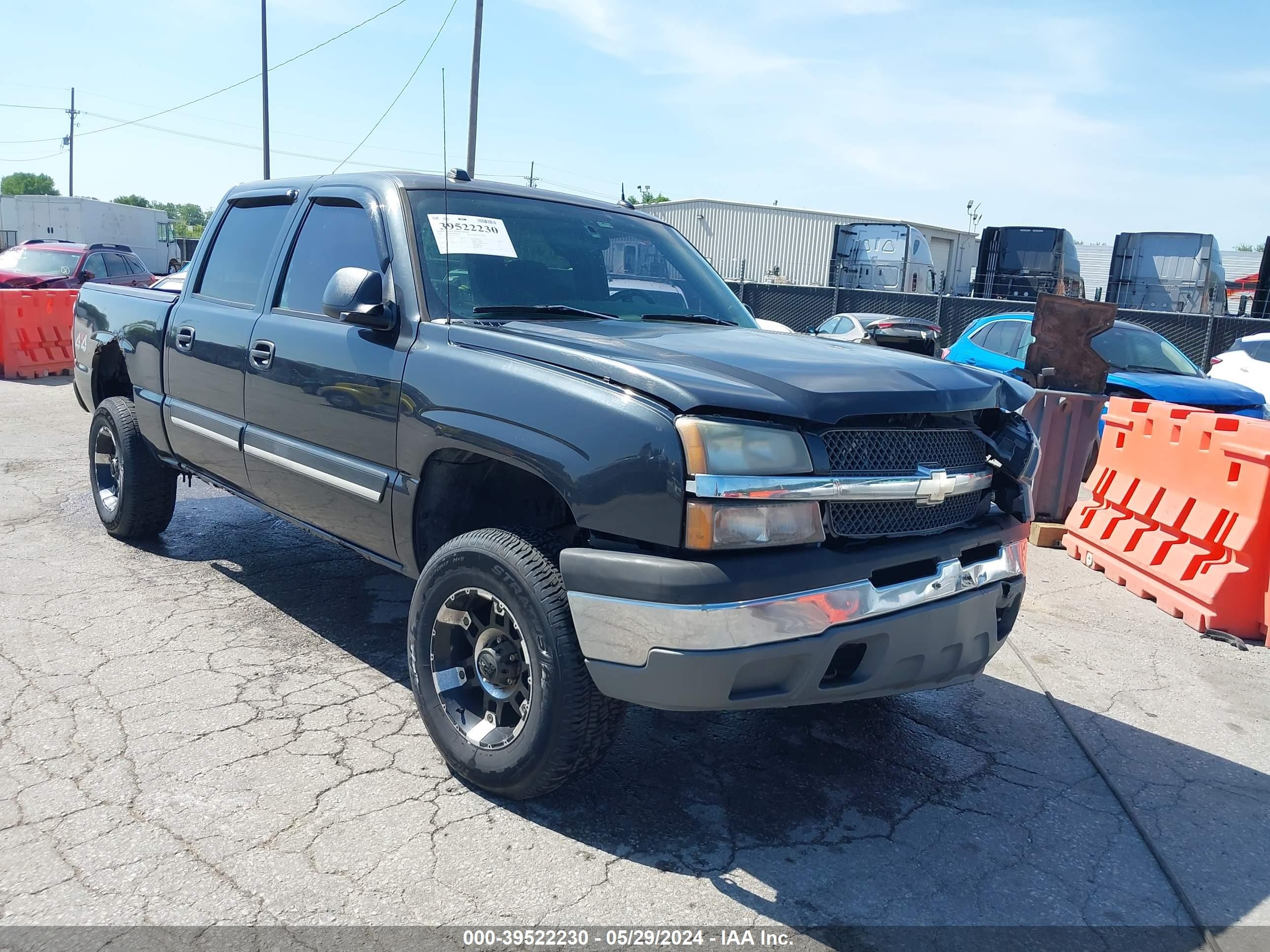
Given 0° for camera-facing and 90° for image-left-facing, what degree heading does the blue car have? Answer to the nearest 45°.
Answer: approximately 315°

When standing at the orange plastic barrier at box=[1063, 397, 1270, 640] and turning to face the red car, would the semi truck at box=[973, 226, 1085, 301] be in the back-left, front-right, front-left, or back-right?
front-right

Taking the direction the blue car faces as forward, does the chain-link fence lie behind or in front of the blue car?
behind

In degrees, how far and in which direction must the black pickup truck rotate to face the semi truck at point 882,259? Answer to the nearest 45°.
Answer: approximately 135° to its left

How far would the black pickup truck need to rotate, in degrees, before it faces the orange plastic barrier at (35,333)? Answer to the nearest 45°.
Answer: approximately 180°

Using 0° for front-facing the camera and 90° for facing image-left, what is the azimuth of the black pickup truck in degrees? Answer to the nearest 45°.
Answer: approximately 315°

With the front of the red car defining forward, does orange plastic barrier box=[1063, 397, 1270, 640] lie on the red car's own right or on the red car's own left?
on the red car's own left

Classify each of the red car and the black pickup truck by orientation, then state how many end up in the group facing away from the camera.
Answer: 0

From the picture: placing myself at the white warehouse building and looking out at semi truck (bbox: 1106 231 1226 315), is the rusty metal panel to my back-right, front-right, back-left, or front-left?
front-right
